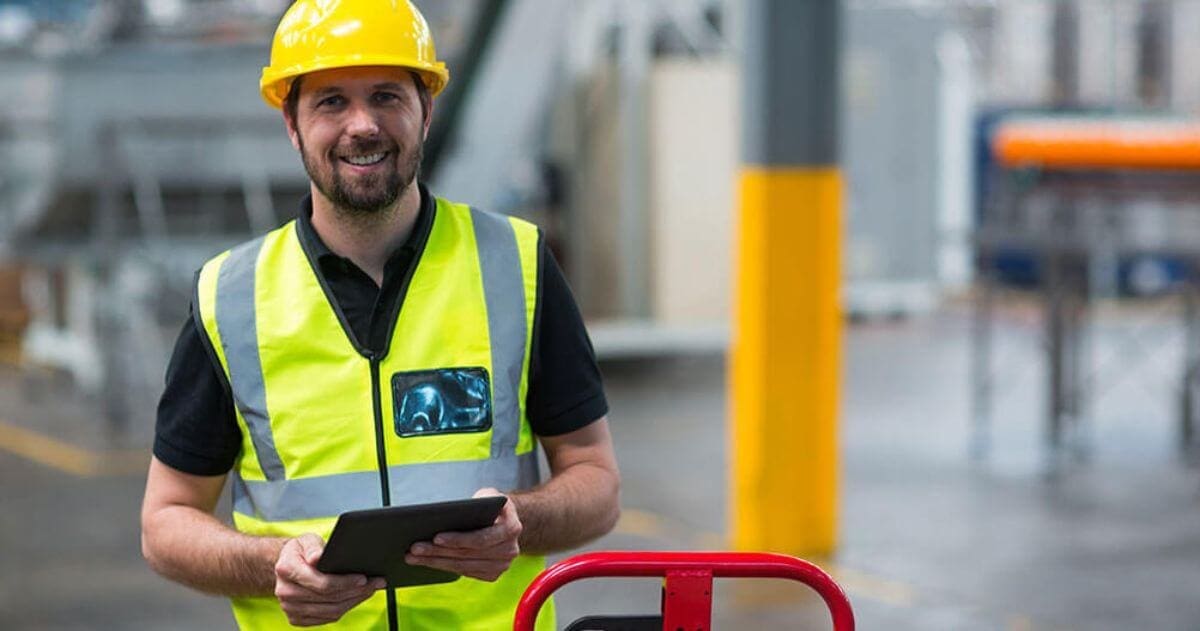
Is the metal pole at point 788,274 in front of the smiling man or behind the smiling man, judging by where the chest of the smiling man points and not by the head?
behind

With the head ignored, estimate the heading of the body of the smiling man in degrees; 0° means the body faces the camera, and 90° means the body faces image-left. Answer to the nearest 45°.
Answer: approximately 0°

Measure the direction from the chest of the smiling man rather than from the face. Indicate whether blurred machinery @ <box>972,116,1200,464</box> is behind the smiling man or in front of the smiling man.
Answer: behind
